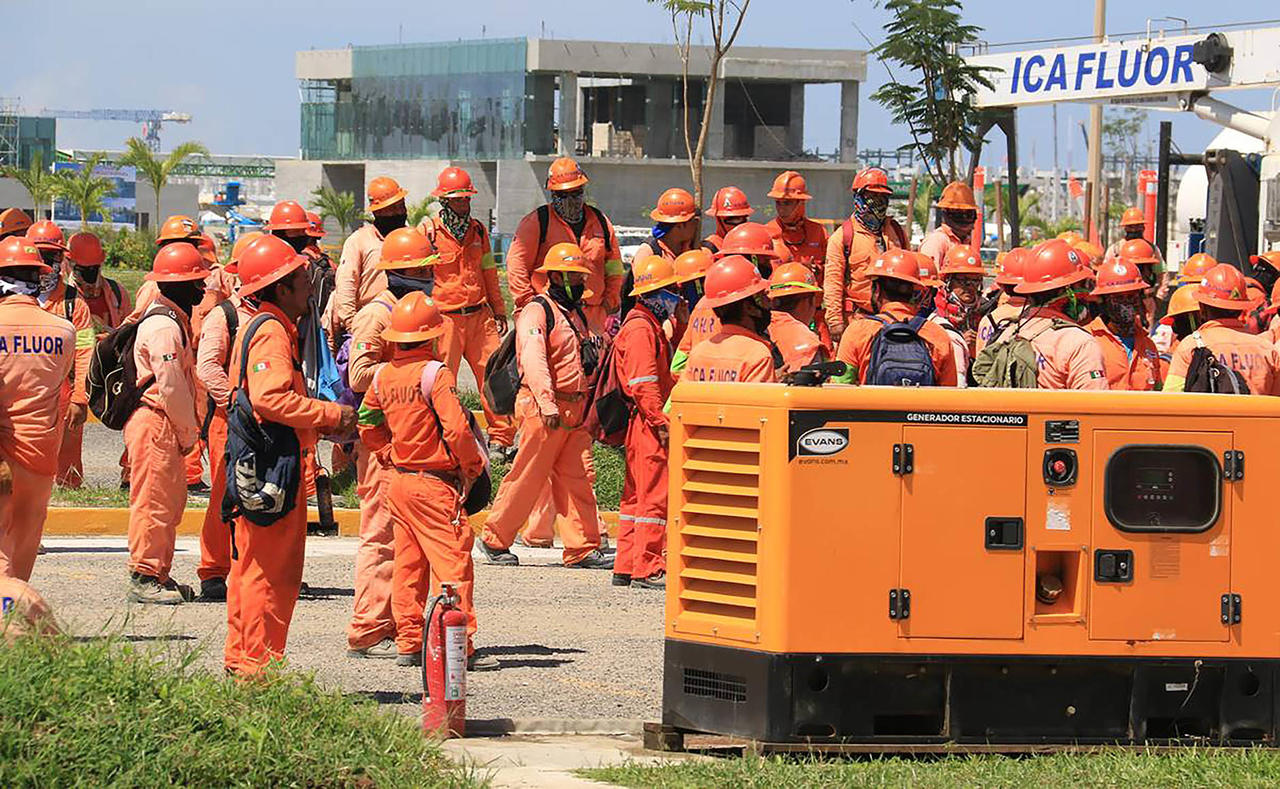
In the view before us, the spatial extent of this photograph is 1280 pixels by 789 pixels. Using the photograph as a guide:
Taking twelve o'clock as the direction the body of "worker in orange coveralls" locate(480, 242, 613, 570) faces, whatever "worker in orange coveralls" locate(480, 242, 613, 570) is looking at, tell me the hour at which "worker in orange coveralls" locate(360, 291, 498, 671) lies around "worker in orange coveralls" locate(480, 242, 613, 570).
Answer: "worker in orange coveralls" locate(360, 291, 498, 671) is roughly at 2 o'clock from "worker in orange coveralls" locate(480, 242, 613, 570).

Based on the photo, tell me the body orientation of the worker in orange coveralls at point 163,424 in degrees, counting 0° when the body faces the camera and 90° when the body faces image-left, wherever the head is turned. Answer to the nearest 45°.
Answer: approximately 270°

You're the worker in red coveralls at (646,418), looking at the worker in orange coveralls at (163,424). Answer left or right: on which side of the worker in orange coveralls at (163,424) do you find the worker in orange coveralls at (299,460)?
left

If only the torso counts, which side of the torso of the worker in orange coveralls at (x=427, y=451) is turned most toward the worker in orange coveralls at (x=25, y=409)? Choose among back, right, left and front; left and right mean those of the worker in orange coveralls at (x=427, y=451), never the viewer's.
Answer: left

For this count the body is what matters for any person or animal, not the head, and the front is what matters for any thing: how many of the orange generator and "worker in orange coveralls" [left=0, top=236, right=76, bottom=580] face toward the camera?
1

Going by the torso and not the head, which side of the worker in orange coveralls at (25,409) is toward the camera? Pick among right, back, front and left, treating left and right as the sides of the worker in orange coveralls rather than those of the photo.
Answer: back

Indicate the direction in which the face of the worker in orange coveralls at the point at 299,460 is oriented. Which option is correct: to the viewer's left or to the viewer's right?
to the viewer's right

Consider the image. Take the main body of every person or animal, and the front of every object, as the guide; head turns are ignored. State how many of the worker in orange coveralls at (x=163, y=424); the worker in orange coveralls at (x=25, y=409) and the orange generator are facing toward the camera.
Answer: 1

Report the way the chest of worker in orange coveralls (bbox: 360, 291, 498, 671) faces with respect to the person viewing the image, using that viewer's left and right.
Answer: facing away from the viewer and to the right of the viewer

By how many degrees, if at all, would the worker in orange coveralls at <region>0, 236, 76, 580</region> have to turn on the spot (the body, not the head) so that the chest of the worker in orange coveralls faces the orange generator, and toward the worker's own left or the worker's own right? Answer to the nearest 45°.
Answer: approximately 135° to the worker's own right

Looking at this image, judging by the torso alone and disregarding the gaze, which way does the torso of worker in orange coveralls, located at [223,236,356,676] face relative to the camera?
to the viewer's right

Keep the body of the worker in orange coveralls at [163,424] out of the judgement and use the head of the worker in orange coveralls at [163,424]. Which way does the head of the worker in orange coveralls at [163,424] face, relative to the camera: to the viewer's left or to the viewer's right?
to the viewer's right

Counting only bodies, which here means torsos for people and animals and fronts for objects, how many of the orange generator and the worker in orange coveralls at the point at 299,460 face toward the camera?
1

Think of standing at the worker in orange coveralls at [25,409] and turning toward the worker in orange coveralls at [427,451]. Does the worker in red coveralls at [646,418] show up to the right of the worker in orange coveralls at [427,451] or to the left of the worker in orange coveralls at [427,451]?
left

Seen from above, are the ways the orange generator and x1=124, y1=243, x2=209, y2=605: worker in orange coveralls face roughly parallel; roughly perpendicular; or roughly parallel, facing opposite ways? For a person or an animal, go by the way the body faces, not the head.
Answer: roughly perpendicular

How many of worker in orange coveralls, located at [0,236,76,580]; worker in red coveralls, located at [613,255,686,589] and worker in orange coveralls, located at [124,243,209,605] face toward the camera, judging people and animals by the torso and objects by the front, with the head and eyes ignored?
0
